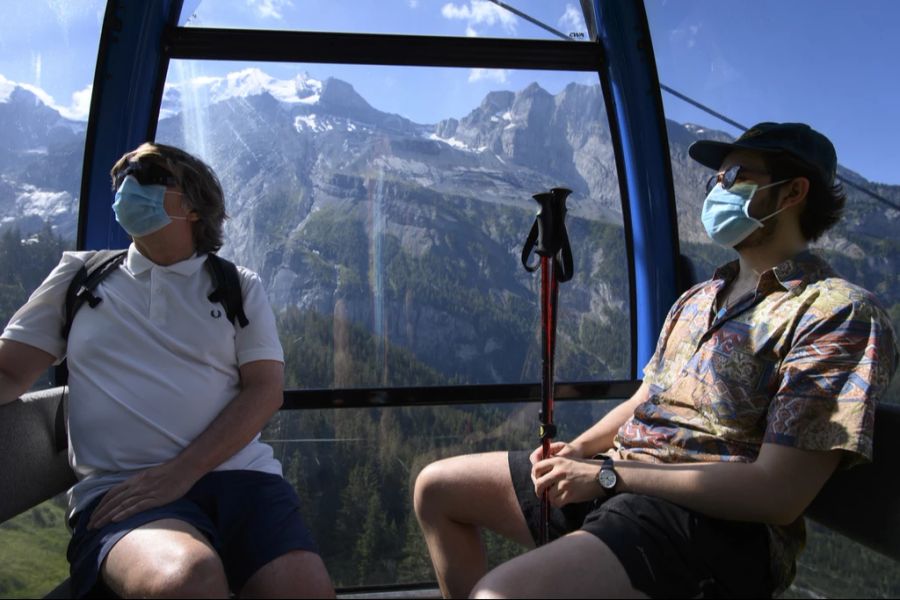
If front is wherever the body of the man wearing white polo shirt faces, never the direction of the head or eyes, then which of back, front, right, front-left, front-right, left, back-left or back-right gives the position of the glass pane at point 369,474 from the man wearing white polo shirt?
back-left

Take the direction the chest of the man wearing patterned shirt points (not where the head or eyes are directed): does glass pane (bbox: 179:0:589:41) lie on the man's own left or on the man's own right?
on the man's own right

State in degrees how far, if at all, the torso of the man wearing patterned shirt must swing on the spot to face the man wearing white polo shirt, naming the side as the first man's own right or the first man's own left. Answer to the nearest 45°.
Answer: approximately 45° to the first man's own right

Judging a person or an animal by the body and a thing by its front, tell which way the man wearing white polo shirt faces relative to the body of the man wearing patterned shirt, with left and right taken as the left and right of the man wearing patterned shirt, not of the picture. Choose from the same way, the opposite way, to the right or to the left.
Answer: to the left

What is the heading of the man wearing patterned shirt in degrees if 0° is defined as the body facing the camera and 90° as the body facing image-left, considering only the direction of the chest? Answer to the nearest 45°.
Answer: approximately 45°

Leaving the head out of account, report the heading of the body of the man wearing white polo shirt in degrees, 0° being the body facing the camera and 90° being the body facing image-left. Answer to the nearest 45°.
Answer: approximately 0°

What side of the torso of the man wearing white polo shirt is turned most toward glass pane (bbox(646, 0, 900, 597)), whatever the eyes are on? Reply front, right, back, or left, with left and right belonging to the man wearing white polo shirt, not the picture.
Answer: left
